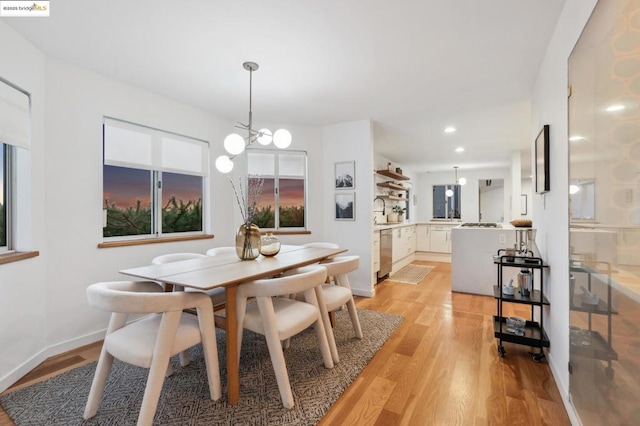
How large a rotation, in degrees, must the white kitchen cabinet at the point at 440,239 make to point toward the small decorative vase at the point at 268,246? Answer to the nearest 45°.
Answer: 0° — it already faces it

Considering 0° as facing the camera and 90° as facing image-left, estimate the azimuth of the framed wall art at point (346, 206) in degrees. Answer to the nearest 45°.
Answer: approximately 45°

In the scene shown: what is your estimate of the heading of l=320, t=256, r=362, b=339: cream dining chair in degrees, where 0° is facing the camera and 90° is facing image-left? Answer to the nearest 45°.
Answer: approximately 135°

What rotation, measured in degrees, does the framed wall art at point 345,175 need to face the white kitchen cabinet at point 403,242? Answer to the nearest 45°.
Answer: approximately 180°

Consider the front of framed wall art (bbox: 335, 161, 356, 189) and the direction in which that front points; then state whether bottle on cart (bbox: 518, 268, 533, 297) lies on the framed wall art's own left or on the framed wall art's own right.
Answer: on the framed wall art's own left

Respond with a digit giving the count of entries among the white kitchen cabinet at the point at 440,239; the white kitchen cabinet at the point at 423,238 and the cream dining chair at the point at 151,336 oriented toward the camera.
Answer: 2

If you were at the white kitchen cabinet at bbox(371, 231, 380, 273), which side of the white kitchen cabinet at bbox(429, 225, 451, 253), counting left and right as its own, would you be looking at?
front

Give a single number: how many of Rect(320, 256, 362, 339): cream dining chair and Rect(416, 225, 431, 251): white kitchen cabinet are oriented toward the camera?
1

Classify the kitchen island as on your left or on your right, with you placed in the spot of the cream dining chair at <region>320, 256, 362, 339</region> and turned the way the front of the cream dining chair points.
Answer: on your right

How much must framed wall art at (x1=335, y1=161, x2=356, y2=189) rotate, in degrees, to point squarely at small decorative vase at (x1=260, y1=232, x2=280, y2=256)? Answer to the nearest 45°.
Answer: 0° — it already faces it

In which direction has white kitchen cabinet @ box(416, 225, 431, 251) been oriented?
toward the camera

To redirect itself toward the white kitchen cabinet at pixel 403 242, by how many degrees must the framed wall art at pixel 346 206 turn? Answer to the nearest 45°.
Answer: approximately 180°

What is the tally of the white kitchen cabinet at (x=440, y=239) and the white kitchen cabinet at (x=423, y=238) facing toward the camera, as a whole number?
2
